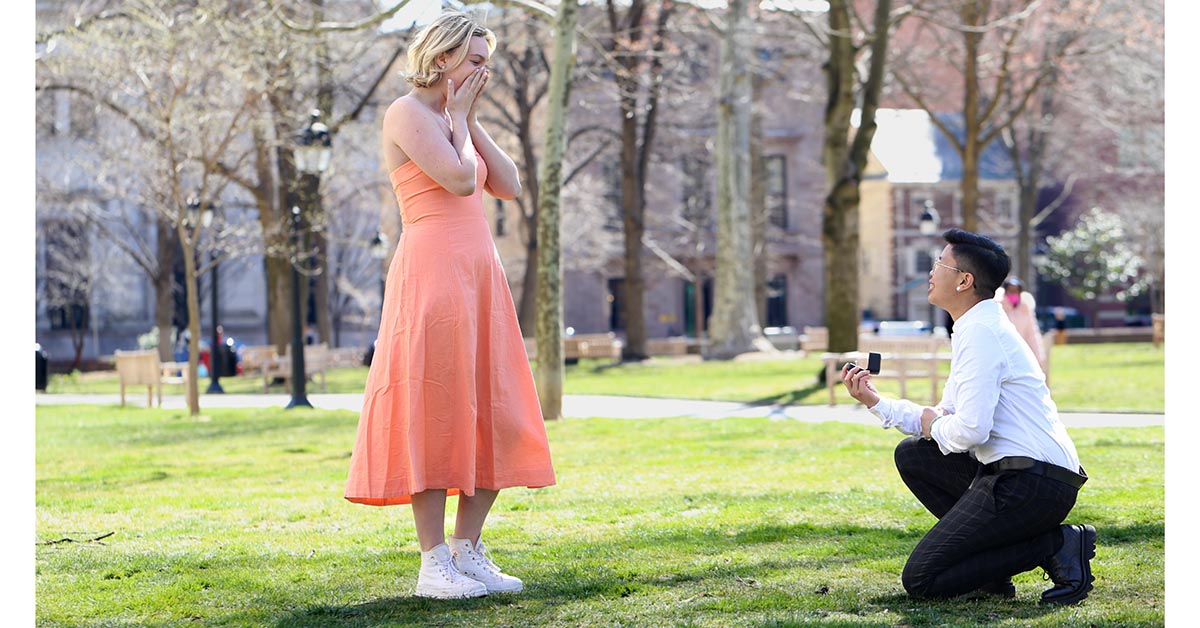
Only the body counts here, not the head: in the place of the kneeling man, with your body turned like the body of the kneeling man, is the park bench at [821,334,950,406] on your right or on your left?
on your right

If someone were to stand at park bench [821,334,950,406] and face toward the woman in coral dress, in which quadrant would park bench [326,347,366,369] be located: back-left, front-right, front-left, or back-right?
back-right

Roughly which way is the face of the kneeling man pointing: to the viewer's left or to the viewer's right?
to the viewer's left

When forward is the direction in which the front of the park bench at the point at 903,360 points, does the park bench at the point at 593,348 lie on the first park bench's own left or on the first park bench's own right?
on the first park bench's own right

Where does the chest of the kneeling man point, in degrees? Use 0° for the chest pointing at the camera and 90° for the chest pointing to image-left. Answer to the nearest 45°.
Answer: approximately 90°

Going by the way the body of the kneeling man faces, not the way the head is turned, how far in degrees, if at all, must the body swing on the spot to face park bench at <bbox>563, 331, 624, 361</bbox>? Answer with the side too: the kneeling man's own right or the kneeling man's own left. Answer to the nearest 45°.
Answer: approximately 90° to the kneeling man's own right

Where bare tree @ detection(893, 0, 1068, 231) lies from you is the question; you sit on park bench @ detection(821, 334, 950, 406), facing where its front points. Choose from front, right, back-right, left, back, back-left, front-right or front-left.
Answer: back-right
